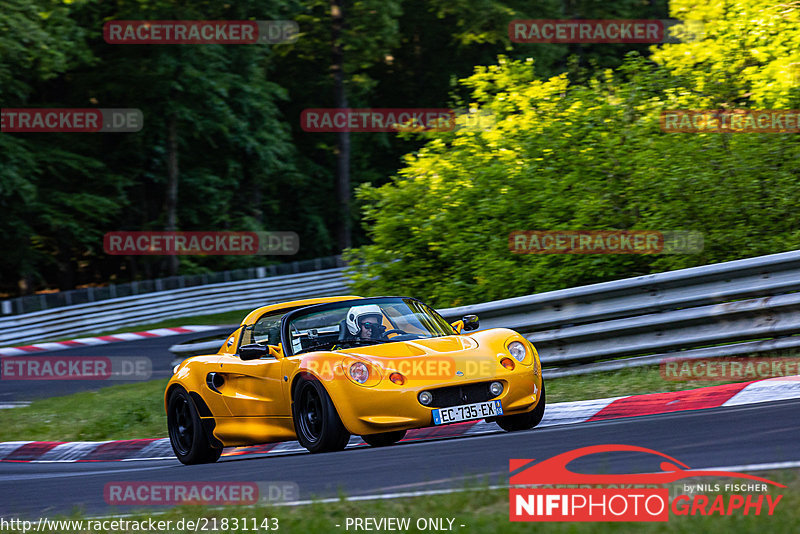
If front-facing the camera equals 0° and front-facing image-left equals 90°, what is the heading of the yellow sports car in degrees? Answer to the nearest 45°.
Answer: approximately 315°

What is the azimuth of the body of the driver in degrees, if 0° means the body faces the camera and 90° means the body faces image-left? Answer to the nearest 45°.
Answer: approximately 315°

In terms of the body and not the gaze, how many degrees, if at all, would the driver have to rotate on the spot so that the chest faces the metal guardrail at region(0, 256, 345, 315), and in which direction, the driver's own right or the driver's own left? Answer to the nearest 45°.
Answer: approximately 135° to the driver's own left

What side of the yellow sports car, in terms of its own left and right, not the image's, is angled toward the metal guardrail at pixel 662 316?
left

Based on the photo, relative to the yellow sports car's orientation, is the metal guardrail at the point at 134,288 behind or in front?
behind

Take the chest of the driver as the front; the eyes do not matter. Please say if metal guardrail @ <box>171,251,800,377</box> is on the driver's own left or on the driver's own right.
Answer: on the driver's own left
